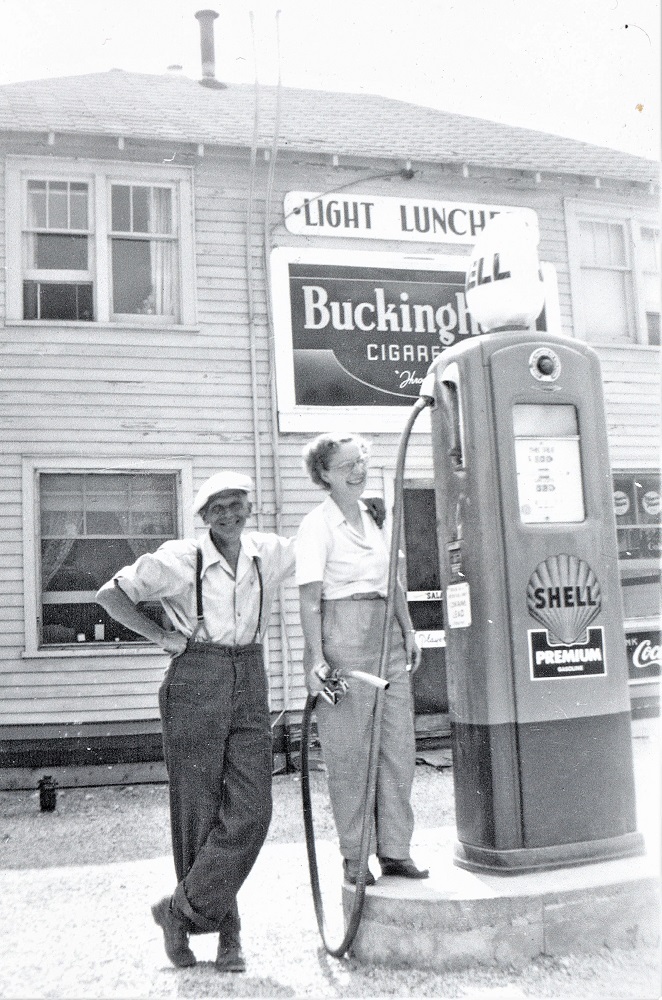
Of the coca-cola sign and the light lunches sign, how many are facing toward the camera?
2

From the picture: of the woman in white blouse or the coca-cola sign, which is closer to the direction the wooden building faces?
the woman in white blouse

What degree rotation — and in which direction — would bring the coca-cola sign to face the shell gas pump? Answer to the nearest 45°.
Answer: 0° — it already faces it

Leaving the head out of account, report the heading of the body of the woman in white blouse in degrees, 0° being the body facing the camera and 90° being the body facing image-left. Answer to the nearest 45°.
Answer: approximately 315°

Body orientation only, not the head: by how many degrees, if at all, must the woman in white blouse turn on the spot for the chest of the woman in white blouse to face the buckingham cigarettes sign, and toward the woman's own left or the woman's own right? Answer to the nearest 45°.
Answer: approximately 135° to the woman's own left

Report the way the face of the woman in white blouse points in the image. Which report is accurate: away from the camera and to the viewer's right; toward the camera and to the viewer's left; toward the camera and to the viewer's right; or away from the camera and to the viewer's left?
toward the camera and to the viewer's right

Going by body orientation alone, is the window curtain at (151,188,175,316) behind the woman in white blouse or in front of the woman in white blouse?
behind
